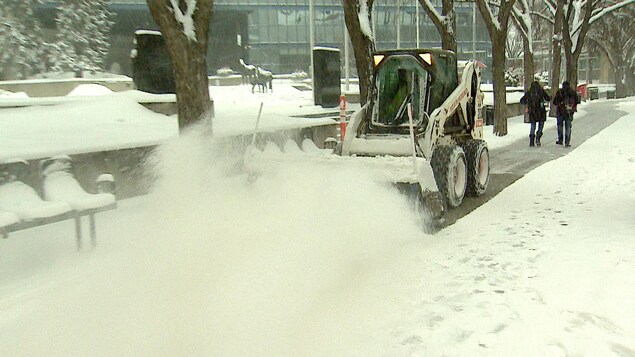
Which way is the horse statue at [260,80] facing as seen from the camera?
to the viewer's left

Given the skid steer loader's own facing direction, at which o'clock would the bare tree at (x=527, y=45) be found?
The bare tree is roughly at 5 o'clock from the skid steer loader.

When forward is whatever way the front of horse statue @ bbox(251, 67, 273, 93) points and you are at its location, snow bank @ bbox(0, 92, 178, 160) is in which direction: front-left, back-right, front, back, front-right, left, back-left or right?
left

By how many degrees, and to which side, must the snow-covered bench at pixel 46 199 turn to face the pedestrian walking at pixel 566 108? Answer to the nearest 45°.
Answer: approximately 90° to its left

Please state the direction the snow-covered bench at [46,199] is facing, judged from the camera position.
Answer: facing the viewer and to the right of the viewer

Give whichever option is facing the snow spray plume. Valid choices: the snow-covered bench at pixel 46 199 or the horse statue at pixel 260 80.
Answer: the snow-covered bench

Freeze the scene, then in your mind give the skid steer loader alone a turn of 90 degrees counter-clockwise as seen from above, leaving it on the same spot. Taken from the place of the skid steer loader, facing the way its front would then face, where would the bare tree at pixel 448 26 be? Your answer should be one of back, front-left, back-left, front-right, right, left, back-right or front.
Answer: back-left

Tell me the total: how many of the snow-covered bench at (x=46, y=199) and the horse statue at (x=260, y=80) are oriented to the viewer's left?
1

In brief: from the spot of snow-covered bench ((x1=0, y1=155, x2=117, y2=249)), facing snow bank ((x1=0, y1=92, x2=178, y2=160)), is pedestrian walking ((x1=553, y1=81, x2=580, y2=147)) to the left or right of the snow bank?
right

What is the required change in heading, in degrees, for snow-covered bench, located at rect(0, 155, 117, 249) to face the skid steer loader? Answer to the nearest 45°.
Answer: approximately 45° to its left

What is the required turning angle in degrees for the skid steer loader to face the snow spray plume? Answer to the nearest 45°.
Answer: approximately 45° to its left

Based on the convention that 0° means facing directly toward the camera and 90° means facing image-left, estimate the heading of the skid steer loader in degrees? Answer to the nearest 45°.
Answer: approximately 45°

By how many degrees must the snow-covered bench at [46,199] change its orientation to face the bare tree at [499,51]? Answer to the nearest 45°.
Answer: approximately 90° to its left
